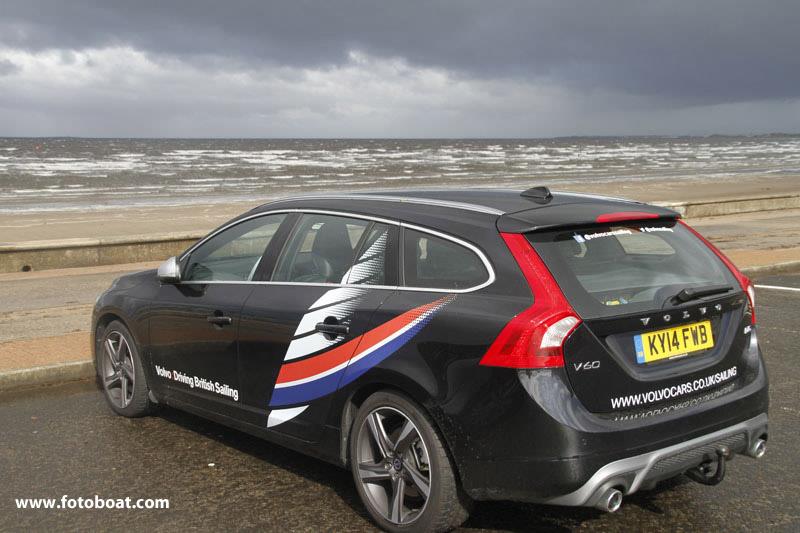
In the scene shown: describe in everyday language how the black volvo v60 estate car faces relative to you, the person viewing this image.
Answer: facing away from the viewer and to the left of the viewer
